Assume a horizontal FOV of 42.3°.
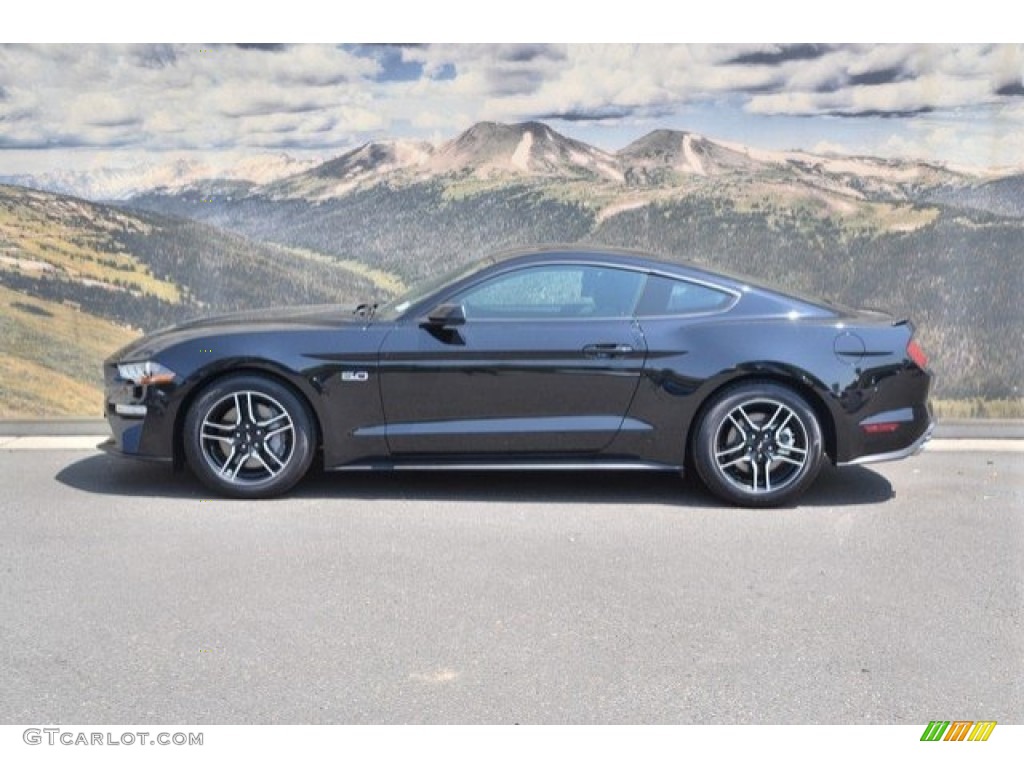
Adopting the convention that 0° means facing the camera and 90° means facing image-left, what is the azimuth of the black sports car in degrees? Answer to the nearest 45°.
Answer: approximately 90°
